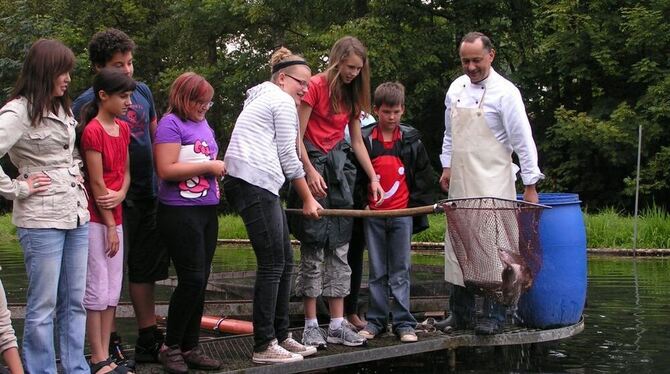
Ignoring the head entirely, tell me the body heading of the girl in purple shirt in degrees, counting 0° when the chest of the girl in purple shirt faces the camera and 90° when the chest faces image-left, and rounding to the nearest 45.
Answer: approximately 315°

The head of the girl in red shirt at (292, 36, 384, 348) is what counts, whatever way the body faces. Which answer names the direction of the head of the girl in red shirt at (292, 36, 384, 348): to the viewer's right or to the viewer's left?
to the viewer's right

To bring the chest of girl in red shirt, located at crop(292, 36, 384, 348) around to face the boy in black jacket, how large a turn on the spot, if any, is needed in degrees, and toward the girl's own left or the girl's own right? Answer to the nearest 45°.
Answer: approximately 90° to the girl's own left

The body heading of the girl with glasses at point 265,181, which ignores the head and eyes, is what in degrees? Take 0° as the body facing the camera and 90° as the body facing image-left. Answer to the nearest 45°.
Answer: approximately 270°

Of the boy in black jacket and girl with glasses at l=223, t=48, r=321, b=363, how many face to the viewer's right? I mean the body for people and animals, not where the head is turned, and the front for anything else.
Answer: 1
